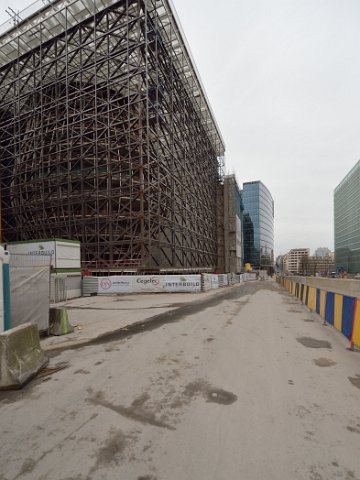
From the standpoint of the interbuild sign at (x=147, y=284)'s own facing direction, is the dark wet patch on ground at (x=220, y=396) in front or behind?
in front

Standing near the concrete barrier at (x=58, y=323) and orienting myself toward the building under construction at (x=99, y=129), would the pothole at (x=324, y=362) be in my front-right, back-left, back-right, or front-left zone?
back-right

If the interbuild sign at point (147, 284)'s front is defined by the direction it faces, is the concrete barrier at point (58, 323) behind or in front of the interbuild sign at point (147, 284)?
in front

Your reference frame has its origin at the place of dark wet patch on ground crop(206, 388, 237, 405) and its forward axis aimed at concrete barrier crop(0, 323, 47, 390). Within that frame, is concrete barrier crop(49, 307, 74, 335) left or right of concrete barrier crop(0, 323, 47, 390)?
right

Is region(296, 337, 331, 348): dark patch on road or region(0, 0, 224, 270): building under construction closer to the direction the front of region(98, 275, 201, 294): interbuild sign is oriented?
the dark patch on road

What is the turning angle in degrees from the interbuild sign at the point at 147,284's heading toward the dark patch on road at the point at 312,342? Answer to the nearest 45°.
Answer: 0° — it already faces it
